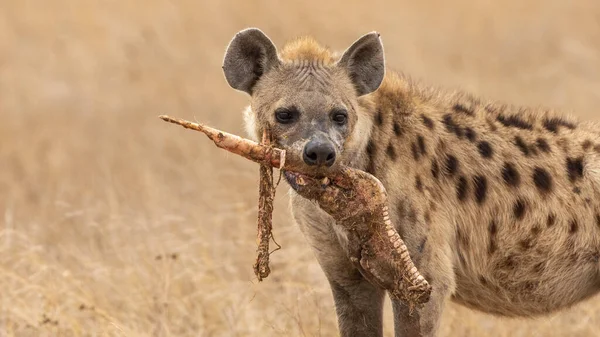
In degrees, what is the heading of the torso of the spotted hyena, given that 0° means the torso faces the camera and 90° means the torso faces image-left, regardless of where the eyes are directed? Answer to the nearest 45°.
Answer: approximately 45°
